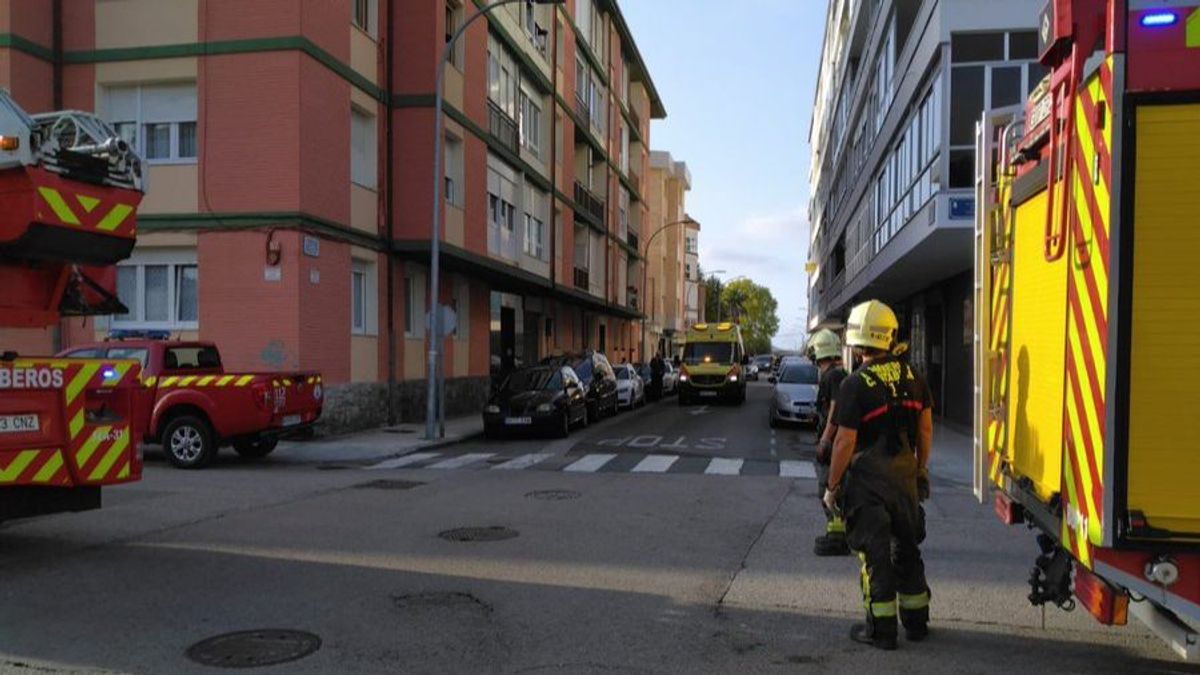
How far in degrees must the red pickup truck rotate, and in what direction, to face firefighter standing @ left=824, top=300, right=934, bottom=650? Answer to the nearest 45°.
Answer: approximately 135° to its left

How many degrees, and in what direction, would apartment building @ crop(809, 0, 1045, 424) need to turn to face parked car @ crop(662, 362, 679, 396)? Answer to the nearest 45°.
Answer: approximately 90° to its right

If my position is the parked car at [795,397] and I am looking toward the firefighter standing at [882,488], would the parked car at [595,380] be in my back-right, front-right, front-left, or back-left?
back-right

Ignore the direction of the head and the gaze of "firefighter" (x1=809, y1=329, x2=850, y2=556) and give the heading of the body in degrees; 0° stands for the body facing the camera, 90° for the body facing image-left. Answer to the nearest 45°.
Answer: approximately 90°

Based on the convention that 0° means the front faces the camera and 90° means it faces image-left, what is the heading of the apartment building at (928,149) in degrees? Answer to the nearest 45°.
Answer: approximately 45°

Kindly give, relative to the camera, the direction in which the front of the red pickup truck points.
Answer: facing away from the viewer and to the left of the viewer
